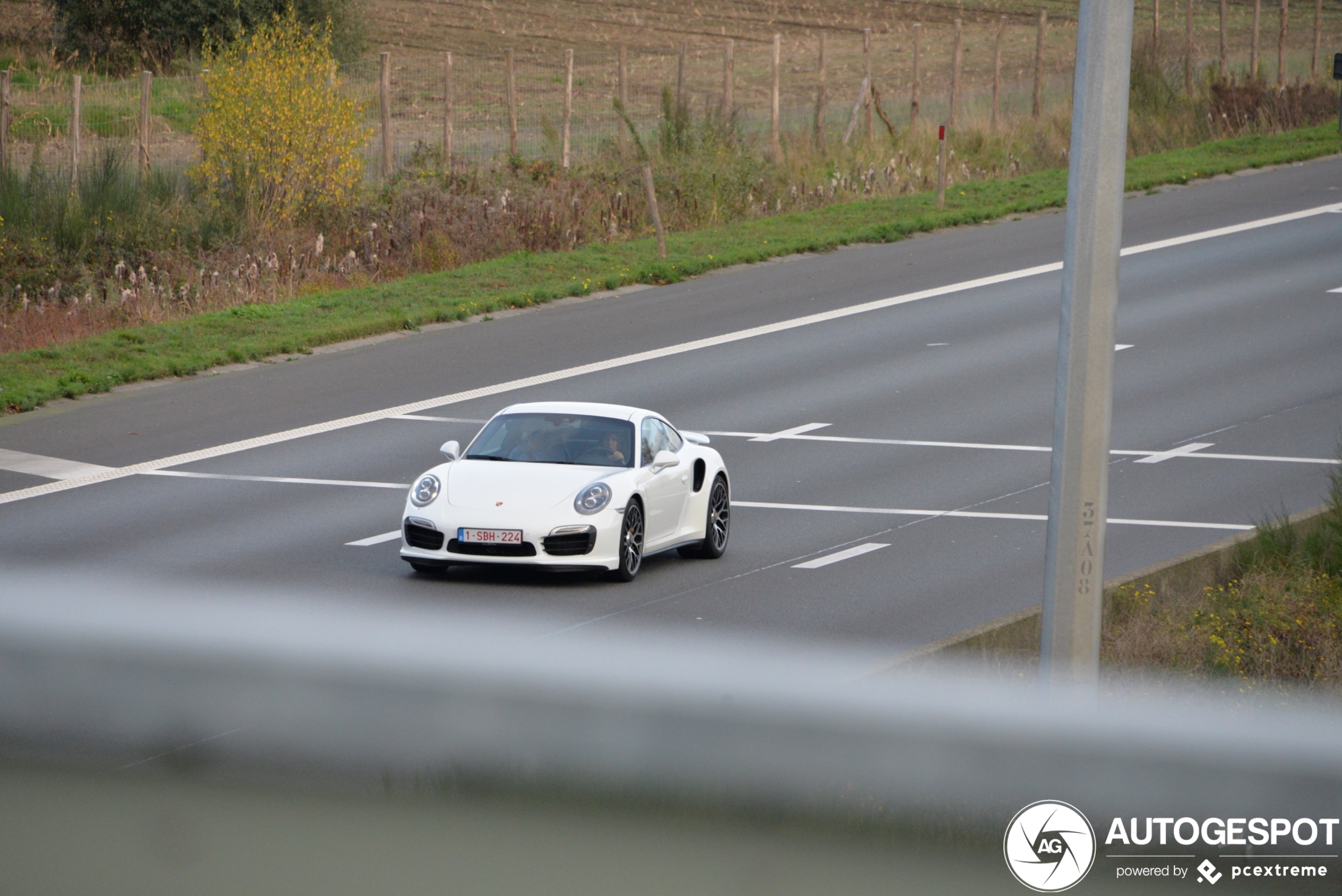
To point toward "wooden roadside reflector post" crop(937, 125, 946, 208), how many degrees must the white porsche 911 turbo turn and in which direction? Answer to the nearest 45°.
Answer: approximately 135° to its right

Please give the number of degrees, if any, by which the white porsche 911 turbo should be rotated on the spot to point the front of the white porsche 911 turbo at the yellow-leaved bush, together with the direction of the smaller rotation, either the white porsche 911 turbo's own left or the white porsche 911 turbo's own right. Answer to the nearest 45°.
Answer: approximately 135° to the white porsche 911 turbo's own right

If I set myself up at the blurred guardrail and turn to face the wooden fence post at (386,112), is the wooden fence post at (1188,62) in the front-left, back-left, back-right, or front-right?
front-right

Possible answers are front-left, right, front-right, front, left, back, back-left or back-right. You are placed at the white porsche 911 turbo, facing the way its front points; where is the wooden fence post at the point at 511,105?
back-right

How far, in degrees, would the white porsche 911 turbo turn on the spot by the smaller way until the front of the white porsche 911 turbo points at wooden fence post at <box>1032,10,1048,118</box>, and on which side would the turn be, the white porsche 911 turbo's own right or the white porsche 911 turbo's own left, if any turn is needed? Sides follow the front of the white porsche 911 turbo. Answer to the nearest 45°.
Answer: approximately 135° to the white porsche 911 turbo's own right

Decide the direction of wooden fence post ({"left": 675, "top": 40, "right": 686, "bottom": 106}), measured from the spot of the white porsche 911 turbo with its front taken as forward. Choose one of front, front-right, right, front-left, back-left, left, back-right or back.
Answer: back-right

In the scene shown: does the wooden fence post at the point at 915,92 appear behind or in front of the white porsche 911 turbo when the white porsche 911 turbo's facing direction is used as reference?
behind

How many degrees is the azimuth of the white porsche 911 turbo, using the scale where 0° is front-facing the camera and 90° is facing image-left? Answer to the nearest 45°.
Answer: approximately 45°

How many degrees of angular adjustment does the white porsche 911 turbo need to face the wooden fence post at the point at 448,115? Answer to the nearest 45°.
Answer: approximately 135° to its right

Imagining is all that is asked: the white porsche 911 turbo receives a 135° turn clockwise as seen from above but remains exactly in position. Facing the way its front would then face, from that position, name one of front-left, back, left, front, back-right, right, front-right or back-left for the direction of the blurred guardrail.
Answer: back

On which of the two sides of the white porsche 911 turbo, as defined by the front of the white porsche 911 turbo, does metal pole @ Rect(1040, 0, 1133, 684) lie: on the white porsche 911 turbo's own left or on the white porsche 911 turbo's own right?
on the white porsche 911 turbo's own left

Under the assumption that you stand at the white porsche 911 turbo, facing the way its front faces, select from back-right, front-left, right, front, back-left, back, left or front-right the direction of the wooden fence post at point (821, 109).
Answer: back-right

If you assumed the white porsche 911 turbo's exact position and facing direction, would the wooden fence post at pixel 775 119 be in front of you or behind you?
behind
